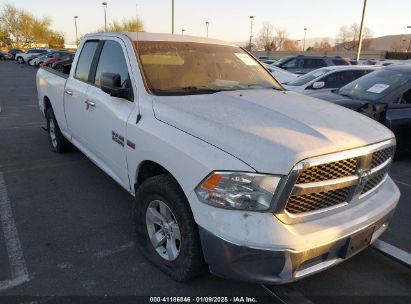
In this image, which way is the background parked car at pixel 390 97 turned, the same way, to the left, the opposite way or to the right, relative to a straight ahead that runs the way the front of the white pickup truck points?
to the right

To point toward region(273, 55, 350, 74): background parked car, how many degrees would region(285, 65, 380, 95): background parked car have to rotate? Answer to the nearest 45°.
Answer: approximately 135° to its right

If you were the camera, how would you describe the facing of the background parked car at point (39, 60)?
facing the viewer and to the left of the viewer

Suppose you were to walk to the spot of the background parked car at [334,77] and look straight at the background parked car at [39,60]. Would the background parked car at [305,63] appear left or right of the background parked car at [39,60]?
right

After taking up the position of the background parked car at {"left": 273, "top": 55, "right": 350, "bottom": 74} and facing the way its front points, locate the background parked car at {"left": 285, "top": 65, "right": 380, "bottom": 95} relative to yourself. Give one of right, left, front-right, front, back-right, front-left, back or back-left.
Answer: front-left

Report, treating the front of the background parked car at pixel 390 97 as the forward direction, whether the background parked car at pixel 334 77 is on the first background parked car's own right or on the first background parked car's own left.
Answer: on the first background parked car's own right

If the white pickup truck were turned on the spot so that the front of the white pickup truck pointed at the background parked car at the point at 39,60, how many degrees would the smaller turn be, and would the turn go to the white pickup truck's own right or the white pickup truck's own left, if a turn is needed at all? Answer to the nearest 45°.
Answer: approximately 180°

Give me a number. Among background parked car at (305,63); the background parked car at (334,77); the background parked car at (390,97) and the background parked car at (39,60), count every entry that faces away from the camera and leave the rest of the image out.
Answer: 0

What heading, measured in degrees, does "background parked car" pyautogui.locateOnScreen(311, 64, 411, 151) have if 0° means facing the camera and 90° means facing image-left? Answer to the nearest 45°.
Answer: approximately 45°

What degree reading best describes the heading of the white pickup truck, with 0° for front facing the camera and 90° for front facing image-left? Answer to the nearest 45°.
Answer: approximately 315°

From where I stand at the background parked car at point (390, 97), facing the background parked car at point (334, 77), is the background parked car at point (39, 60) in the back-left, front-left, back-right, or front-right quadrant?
front-left

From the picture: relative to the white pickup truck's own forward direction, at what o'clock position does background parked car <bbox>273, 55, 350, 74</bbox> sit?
The background parked car is roughly at 8 o'clock from the white pickup truck.
